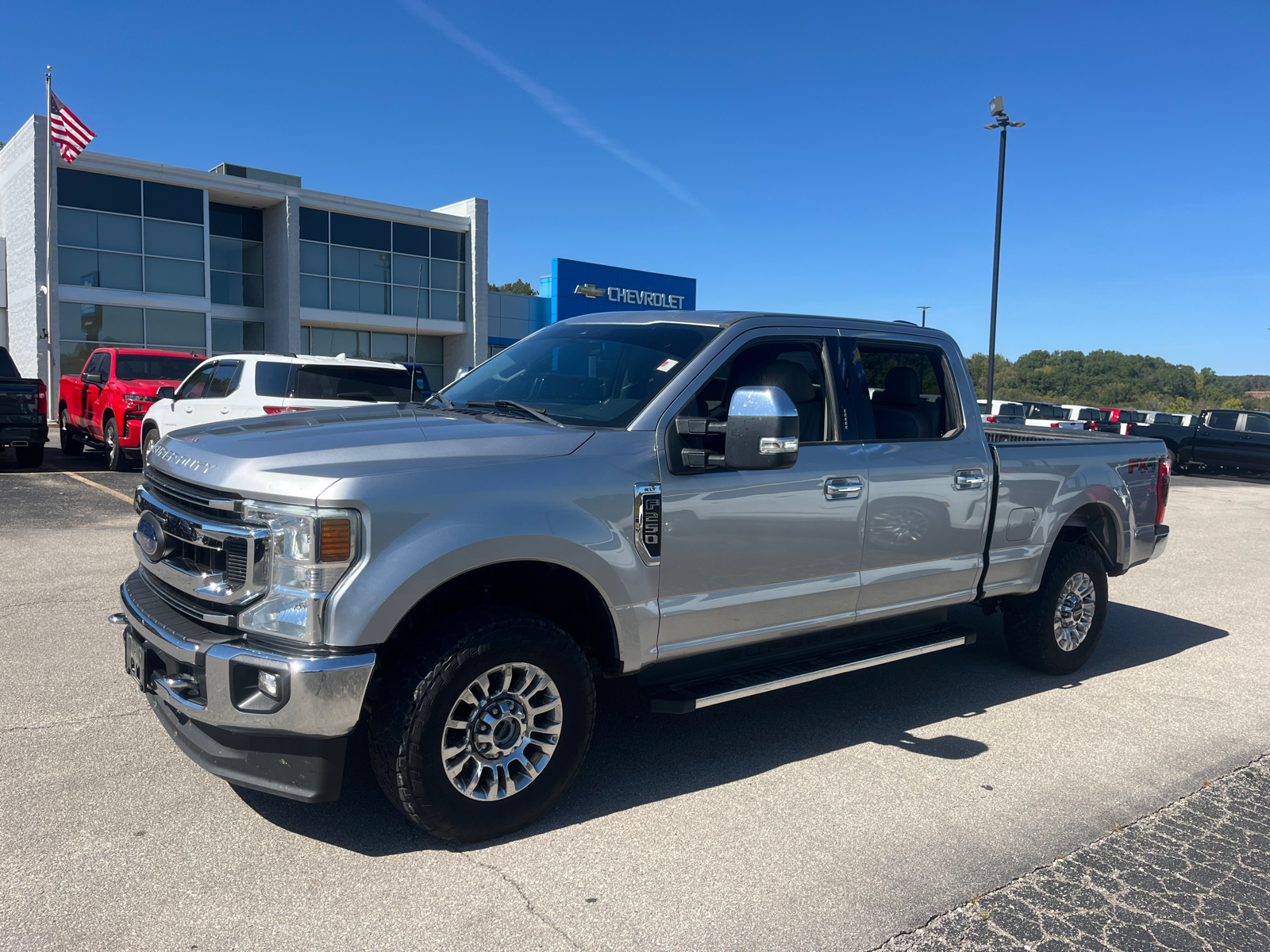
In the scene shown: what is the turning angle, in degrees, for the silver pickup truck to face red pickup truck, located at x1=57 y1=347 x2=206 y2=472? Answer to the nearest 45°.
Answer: approximately 90° to its right

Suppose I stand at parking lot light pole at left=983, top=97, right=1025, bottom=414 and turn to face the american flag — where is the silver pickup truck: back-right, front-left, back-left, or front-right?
front-left

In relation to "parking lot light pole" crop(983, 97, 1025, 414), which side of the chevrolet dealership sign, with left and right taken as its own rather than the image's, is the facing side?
front

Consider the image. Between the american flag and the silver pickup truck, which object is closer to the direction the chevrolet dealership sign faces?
the silver pickup truck

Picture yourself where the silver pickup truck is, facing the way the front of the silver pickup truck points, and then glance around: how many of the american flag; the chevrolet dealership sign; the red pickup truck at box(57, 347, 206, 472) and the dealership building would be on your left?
0

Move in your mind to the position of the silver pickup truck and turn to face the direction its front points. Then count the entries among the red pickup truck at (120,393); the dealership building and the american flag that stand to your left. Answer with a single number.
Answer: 0

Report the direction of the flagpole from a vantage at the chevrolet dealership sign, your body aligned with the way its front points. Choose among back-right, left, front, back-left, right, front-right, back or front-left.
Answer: right

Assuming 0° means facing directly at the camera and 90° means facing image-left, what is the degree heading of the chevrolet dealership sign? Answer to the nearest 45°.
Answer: approximately 315°

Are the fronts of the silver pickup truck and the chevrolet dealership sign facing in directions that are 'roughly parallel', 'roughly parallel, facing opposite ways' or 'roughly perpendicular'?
roughly perpendicular

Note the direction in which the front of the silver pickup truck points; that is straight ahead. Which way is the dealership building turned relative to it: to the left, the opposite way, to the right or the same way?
to the left

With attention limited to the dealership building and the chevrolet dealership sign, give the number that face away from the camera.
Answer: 0

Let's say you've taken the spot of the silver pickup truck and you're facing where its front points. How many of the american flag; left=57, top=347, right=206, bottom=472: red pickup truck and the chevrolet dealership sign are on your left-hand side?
0

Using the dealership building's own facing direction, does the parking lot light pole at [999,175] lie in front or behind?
in front

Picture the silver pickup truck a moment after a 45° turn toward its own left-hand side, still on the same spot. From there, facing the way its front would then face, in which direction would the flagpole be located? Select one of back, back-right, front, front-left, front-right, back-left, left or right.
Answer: back-right

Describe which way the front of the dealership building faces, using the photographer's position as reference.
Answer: facing the viewer and to the right of the viewer

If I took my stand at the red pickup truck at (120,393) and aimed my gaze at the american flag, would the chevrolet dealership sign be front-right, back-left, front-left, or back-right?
front-right

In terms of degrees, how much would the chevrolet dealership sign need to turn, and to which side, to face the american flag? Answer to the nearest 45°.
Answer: approximately 90° to its right

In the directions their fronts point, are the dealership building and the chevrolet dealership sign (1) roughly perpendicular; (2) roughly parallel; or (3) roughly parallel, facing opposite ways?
roughly parallel
